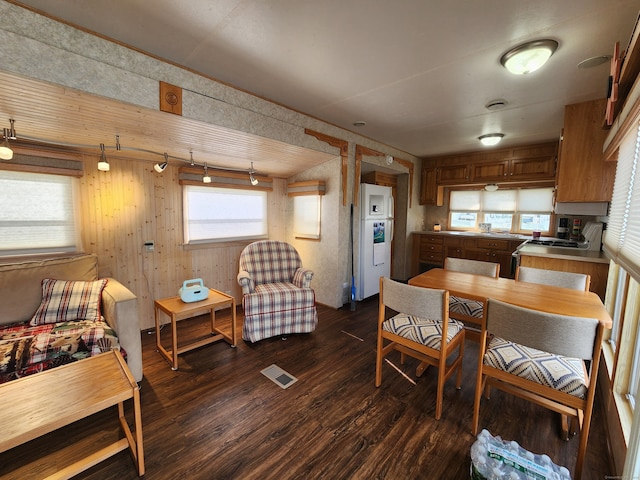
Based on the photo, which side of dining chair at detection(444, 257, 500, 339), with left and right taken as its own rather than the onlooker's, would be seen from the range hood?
back

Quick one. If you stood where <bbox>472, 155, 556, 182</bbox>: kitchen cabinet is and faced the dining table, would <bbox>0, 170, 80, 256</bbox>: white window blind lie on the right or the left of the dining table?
right

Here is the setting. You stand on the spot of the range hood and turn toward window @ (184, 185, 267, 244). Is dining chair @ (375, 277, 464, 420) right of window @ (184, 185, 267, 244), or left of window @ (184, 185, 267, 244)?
left

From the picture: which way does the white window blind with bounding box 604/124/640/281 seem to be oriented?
to the viewer's left

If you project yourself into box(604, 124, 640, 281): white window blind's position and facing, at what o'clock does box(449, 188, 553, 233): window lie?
The window is roughly at 2 o'clock from the white window blind.

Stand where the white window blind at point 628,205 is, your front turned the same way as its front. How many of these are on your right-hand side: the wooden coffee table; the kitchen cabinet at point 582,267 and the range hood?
2

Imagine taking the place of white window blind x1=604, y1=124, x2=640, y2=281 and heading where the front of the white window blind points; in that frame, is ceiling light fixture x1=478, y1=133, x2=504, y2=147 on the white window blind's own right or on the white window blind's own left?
on the white window blind's own right

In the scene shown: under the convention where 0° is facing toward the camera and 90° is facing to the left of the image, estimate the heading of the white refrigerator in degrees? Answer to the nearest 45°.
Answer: approximately 315°

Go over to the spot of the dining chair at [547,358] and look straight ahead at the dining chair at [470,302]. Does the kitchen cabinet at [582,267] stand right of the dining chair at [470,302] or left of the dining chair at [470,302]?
right

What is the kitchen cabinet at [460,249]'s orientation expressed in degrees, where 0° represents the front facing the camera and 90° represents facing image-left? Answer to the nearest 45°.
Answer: approximately 0°
